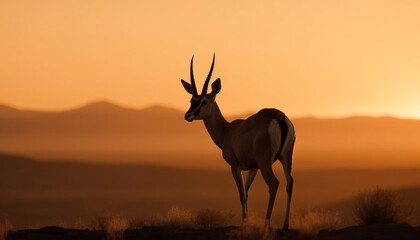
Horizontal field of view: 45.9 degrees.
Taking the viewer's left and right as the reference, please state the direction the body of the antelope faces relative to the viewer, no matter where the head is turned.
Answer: facing away from the viewer and to the left of the viewer

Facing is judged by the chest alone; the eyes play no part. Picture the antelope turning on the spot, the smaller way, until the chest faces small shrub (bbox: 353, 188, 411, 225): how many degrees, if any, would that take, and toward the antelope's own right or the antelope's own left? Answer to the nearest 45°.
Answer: approximately 135° to the antelope's own right
